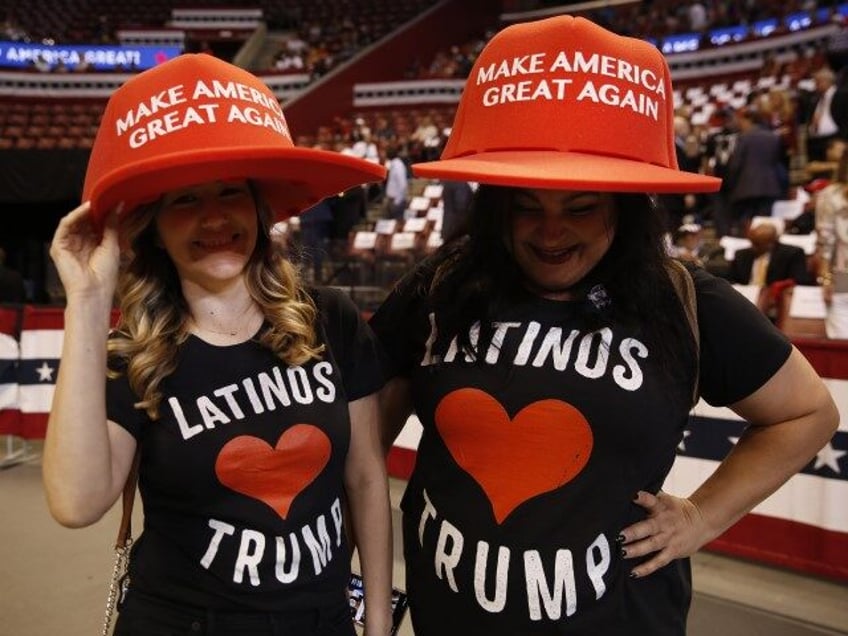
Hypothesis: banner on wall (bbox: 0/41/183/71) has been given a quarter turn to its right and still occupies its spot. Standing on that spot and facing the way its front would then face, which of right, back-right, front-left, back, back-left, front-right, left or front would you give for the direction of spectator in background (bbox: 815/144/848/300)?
left

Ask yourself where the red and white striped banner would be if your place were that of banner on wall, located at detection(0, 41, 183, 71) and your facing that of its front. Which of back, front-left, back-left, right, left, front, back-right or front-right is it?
front

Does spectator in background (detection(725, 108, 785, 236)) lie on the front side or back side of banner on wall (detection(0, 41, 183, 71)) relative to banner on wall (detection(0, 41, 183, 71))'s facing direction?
on the front side

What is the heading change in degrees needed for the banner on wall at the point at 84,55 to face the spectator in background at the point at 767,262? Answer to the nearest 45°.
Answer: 0° — it already faces them

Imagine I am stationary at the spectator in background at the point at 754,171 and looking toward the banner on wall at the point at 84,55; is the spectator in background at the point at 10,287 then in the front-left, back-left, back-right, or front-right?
front-left

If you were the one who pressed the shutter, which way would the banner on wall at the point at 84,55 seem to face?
facing the viewer

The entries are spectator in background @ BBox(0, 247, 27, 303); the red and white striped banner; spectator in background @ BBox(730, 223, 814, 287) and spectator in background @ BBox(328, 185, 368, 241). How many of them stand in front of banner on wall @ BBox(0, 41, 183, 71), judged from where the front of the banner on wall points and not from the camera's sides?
4

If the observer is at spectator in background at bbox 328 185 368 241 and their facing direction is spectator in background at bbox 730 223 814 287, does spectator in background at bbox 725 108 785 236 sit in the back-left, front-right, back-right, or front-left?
front-left

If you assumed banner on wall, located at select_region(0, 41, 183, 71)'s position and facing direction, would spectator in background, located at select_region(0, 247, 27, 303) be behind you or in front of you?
in front

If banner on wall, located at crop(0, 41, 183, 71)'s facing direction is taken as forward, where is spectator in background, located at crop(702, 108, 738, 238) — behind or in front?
in front

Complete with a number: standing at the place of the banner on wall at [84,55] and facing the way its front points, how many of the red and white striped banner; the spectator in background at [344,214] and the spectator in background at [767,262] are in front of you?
3

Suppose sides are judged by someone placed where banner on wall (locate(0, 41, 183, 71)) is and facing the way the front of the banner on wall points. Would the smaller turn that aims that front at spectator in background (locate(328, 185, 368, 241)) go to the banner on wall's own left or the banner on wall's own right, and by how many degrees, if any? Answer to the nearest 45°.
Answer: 0° — it already faces them
